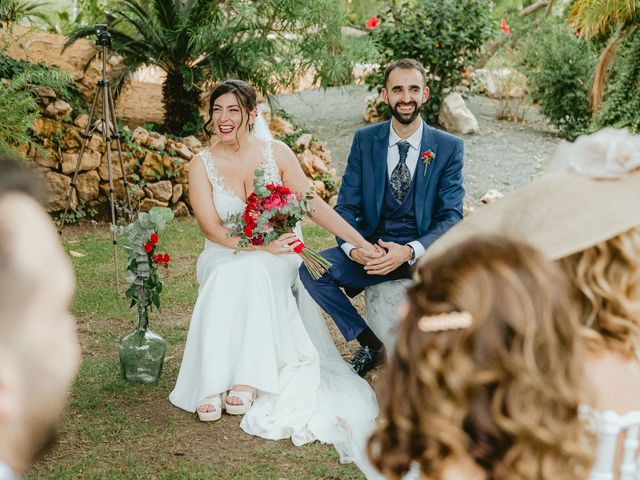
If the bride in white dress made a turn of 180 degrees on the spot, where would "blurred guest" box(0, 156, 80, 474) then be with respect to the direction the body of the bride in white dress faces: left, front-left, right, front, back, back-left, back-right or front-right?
back

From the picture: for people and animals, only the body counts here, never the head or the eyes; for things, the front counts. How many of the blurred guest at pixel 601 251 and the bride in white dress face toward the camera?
1

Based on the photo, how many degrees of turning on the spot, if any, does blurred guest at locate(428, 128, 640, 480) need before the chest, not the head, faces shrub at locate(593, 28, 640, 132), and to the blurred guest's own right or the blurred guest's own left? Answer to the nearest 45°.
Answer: approximately 45° to the blurred guest's own right

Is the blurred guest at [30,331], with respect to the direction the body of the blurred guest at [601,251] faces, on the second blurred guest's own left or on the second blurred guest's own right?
on the second blurred guest's own left

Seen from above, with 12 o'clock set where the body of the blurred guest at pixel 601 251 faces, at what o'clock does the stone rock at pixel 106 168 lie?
The stone rock is roughly at 12 o'clock from the blurred guest.

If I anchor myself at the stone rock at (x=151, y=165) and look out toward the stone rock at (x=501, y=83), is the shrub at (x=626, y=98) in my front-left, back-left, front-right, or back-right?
front-right

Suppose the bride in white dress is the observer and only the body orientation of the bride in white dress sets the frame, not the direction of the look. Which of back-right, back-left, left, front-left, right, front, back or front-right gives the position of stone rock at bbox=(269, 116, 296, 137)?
back

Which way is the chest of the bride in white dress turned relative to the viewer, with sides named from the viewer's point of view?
facing the viewer

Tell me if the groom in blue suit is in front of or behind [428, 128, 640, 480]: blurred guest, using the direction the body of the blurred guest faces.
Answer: in front

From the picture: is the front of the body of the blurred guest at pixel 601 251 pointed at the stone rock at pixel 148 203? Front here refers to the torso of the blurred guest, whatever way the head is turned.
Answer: yes

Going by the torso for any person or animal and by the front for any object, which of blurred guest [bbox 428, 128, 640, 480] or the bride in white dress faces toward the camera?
the bride in white dress

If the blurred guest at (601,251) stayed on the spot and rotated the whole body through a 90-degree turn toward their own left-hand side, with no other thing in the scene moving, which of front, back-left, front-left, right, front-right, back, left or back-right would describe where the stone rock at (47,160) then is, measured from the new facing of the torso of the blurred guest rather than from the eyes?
right

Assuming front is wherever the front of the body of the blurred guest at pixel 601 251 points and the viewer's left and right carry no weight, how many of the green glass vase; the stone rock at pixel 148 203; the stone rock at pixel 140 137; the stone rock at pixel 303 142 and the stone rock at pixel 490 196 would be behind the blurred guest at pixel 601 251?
0

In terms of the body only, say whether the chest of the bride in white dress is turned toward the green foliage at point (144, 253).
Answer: no

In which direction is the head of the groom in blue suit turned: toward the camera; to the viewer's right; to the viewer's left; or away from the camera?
toward the camera

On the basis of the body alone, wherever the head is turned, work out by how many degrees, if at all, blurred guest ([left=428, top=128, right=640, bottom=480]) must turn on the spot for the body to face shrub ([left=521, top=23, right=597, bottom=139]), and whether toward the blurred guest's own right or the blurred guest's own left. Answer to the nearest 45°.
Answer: approximately 45° to the blurred guest's own right

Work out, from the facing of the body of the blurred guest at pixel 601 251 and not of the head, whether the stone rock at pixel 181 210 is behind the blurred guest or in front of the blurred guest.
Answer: in front

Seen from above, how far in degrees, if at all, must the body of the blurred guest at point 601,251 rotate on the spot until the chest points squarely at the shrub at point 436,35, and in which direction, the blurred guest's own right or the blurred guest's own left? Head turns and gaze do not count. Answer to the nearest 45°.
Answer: approximately 45° to the blurred guest's own right

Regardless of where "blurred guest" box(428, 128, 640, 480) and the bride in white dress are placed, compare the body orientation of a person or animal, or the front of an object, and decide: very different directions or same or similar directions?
very different directions
